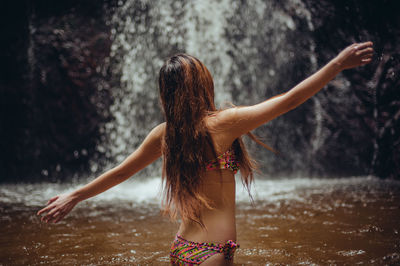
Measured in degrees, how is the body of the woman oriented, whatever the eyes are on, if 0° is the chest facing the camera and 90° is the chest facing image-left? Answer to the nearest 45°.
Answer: approximately 225°

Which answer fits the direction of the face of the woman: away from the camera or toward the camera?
away from the camera
